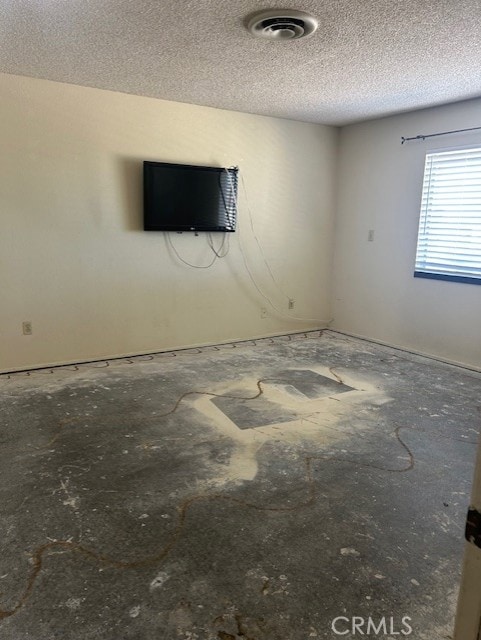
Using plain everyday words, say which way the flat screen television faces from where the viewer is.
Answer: facing the viewer and to the right of the viewer

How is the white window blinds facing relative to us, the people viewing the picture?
facing the viewer and to the left of the viewer

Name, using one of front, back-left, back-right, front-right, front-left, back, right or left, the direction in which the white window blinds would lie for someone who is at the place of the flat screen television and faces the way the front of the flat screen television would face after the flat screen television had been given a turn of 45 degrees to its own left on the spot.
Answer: front
